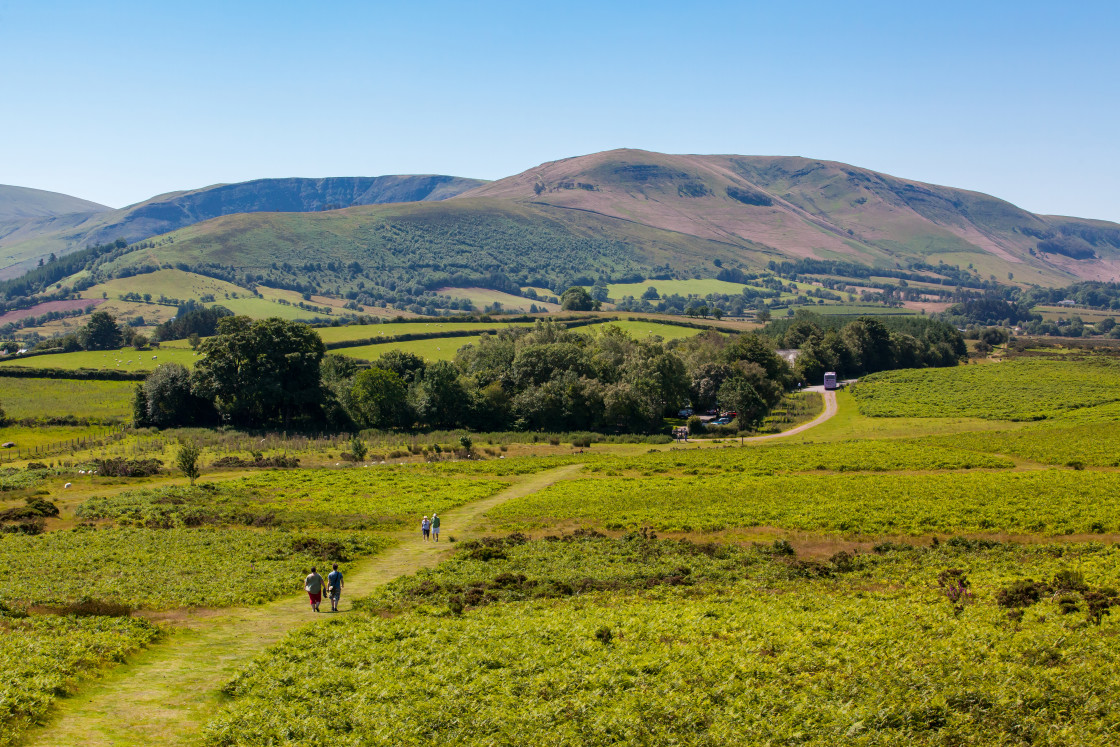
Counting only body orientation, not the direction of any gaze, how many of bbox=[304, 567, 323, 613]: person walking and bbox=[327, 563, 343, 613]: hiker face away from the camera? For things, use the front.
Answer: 2

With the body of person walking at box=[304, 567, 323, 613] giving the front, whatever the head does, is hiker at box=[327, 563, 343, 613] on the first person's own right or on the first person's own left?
on the first person's own right

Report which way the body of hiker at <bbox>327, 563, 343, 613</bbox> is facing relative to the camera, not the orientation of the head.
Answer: away from the camera

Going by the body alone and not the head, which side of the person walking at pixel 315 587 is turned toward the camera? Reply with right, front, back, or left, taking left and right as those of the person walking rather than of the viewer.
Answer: back

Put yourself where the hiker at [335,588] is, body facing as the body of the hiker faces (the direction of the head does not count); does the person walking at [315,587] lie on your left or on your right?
on your left
